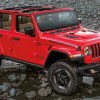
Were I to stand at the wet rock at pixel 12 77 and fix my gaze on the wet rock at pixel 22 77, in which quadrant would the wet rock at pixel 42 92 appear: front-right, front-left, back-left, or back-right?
front-right

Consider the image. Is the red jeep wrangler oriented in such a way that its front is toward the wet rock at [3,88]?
no

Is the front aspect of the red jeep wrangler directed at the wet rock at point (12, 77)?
no

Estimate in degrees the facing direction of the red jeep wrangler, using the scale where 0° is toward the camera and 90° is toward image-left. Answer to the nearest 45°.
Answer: approximately 315°
